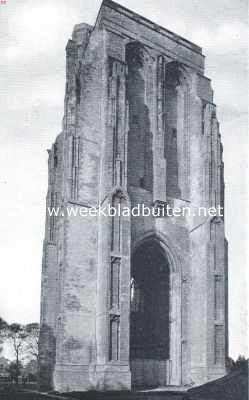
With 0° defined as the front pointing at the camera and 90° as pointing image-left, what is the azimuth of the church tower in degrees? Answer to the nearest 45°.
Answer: approximately 315°
